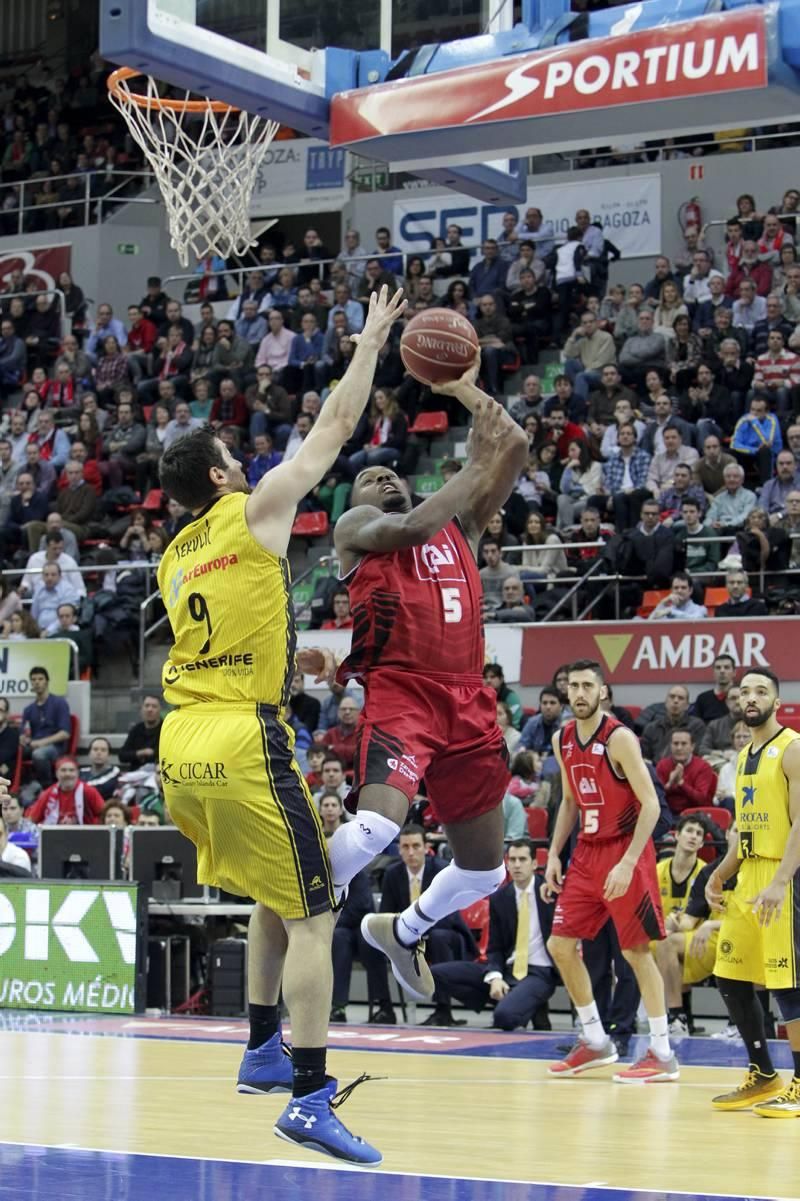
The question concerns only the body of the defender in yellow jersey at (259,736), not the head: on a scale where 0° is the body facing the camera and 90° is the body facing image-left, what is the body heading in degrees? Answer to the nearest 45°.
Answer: approximately 225°

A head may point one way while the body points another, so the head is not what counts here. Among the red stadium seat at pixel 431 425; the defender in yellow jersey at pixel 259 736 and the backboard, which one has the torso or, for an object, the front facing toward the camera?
the red stadium seat

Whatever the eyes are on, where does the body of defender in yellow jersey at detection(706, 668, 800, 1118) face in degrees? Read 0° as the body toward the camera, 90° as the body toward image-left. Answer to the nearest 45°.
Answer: approximately 45°

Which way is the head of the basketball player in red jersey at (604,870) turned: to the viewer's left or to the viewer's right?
to the viewer's left

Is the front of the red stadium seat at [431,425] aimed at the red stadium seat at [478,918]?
yes

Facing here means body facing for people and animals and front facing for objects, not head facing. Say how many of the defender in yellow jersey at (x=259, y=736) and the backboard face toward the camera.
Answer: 0

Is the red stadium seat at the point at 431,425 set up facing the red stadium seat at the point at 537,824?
yes

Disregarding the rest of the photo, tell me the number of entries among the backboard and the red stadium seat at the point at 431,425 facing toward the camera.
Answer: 1

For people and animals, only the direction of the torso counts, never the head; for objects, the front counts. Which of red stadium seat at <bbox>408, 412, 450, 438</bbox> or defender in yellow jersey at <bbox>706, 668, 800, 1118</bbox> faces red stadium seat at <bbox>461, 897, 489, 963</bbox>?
red stadium seat at <bbox>408, 412, 450, 438</bbox>

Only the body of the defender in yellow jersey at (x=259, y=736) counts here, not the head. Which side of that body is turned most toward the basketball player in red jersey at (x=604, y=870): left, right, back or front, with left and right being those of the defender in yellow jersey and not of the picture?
front

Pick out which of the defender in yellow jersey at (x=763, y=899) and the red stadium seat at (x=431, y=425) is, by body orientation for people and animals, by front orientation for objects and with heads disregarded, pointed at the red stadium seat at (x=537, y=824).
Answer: the red stadium seat at (x=431, y=425)

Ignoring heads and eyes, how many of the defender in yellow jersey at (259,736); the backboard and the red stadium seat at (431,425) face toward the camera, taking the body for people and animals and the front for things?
1

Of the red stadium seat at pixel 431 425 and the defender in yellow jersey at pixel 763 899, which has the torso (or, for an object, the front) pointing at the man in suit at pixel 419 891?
the red stadium seat
